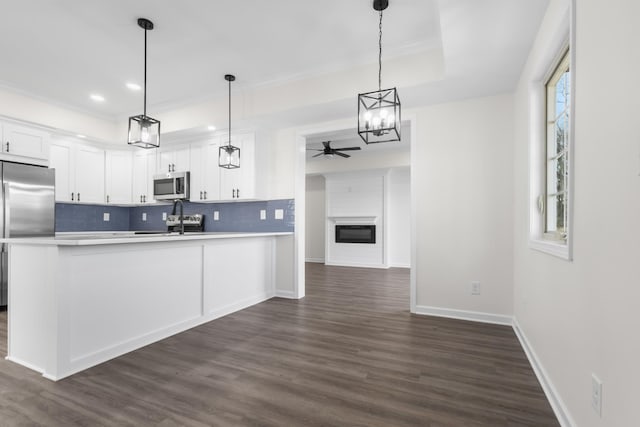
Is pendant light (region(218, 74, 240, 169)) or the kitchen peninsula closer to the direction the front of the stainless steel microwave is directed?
the kitchen peninsula

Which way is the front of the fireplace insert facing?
toward the camera

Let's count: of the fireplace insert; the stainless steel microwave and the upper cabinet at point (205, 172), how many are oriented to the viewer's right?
0

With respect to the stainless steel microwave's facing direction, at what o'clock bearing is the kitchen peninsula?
The kitchen peninsula is roughly at 11 o'clock from the stainless steel microwave.

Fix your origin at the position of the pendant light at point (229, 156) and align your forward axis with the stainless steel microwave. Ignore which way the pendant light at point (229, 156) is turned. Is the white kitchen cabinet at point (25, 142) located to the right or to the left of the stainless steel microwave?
left

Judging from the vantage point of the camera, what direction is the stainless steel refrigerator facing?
facing the viewer and to the right of the viewer

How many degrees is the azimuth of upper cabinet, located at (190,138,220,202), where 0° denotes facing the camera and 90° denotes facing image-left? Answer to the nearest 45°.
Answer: approximately 45°

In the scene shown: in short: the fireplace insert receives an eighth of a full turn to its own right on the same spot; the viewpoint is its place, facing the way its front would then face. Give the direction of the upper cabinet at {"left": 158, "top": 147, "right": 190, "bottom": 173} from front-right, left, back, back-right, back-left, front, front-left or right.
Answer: front

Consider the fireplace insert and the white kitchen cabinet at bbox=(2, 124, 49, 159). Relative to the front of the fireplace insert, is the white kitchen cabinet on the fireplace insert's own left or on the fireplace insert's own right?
on the fireplace insert's own right

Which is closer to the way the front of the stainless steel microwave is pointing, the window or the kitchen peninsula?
the kitchen peninsula

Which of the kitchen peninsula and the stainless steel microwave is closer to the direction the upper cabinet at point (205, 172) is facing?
the kitchen peninsula

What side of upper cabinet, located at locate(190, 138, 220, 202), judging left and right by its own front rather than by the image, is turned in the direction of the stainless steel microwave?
right

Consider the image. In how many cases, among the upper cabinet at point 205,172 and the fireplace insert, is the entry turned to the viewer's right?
0
